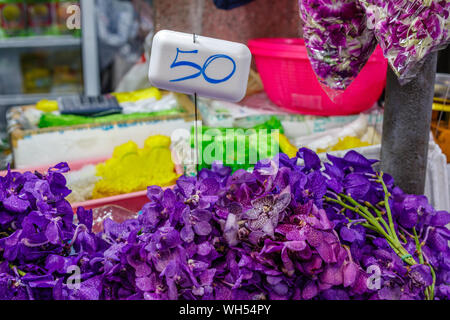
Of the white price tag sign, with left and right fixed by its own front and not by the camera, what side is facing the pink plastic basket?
back

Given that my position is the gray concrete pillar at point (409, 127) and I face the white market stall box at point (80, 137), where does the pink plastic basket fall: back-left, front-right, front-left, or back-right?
front-right

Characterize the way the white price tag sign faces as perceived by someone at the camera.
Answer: facing the viewer

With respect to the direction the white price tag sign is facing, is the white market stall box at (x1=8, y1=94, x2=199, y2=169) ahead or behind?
behind
